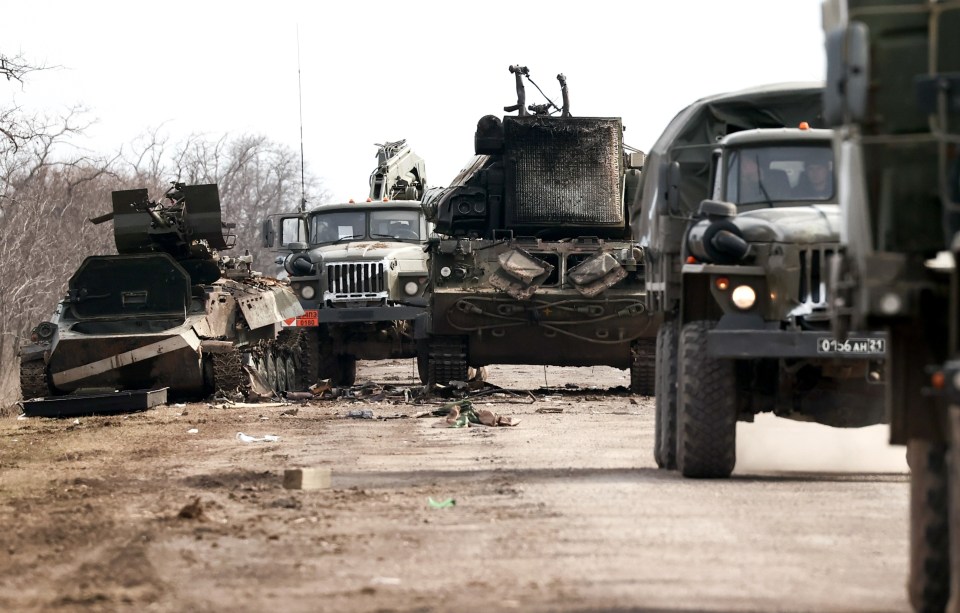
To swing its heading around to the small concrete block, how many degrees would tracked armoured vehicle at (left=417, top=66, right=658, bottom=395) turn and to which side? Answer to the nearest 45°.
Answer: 0° — it already faces it

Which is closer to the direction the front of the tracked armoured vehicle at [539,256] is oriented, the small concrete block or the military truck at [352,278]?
the small concrete block

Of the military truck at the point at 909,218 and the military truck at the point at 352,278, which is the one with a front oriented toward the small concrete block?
the military truck at the point at 352,278

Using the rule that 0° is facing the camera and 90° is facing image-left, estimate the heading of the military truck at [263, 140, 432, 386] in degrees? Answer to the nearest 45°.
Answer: approximately 0°

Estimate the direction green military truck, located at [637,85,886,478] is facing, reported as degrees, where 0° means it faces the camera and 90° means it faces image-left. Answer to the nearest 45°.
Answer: approximately 0°

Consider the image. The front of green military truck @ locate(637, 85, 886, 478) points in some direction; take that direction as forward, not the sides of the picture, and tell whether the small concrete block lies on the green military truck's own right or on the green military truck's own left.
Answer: on the green military truck's own right

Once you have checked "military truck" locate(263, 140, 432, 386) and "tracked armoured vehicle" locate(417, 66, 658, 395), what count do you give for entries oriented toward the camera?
2

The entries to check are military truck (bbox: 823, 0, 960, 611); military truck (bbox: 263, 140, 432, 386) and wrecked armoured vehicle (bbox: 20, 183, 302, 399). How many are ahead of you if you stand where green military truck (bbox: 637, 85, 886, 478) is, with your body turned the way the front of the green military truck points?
1

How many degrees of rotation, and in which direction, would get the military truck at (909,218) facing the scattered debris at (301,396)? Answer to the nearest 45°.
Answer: approximately 135° to its right
